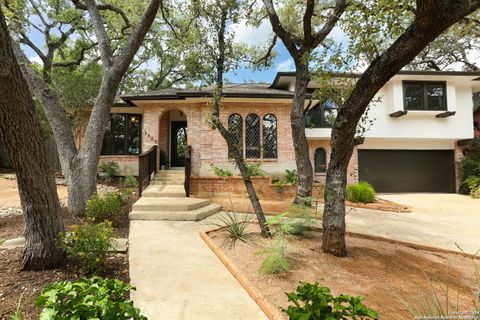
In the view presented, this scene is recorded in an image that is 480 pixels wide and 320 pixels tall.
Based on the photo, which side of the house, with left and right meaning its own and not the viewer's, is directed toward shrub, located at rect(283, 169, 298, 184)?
front

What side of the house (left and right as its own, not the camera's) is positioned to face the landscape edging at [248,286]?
front

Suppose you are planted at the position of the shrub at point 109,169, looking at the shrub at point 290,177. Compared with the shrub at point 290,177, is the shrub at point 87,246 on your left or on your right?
right

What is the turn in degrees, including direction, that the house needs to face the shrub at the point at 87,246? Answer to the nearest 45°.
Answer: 0° — it already faces it

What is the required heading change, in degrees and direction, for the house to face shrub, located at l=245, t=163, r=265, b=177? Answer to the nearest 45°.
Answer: approximately 45° to its right

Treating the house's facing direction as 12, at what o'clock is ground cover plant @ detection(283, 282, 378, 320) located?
The ground cover plant is roughly at 12 o'clock from the house.

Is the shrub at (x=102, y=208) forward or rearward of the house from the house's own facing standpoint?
forward

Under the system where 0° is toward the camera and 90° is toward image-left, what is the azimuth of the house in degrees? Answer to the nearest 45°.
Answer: approximately 0°

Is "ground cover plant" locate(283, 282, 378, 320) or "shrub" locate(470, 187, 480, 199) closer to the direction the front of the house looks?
the ground cover plant

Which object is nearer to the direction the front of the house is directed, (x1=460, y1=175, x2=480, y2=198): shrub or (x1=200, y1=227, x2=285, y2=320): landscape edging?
the landscape edging

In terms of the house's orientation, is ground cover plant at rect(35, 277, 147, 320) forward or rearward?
forward

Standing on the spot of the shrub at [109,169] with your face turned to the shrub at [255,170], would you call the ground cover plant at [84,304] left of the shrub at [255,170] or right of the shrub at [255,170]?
right

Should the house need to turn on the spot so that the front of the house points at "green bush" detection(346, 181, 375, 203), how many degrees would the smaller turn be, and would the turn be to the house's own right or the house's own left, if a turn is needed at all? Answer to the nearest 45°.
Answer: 0° — it already faces it
